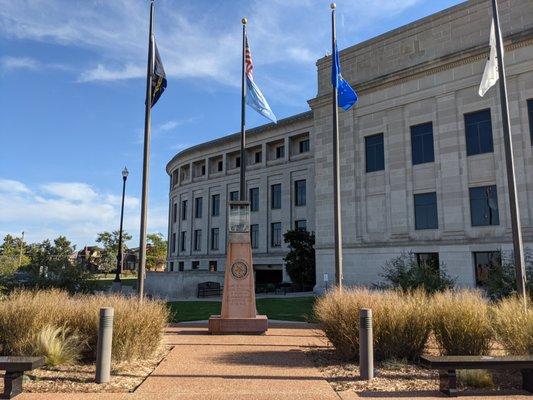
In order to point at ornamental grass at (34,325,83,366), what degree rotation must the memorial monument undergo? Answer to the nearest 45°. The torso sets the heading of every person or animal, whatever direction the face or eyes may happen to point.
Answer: approximately 45° to its right

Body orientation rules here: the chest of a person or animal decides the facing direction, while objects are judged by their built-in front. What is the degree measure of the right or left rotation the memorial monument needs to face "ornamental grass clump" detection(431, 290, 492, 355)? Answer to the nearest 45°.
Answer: approximately 45° to its left

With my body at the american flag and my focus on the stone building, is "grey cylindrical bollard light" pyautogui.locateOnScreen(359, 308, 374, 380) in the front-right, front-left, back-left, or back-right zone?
back-right

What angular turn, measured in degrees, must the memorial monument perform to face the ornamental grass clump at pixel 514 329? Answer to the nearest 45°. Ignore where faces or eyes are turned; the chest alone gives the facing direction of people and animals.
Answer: approximately 45° to its left

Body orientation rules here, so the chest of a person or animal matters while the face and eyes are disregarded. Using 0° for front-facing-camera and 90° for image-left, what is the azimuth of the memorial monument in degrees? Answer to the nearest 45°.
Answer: approximately 0°

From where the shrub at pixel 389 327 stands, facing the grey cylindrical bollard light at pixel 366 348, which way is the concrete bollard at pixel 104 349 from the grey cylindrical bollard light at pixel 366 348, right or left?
right
